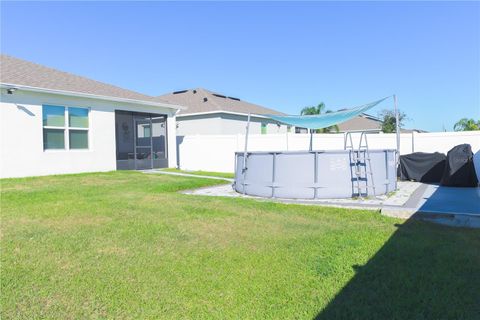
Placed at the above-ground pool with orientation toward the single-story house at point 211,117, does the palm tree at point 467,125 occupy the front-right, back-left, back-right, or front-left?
front-right

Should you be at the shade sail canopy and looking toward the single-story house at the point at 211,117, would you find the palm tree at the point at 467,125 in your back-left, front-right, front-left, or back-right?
front-right

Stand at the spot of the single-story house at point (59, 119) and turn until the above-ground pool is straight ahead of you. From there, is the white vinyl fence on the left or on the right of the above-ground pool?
left

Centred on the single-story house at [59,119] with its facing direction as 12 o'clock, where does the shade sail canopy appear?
The shade sail canopy is roughly at 6 o'clock from the single-story house.

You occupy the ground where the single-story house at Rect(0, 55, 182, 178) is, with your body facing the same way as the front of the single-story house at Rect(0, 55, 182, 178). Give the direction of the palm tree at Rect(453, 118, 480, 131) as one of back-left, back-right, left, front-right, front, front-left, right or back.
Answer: back-right

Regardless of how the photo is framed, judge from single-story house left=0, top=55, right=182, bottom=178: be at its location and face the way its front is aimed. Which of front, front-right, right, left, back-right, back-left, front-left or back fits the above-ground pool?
back

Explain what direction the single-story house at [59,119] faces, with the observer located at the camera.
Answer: facing away from the viewer and to the left of the viewer

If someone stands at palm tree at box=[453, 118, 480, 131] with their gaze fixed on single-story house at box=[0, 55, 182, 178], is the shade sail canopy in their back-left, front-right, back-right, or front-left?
front-left
